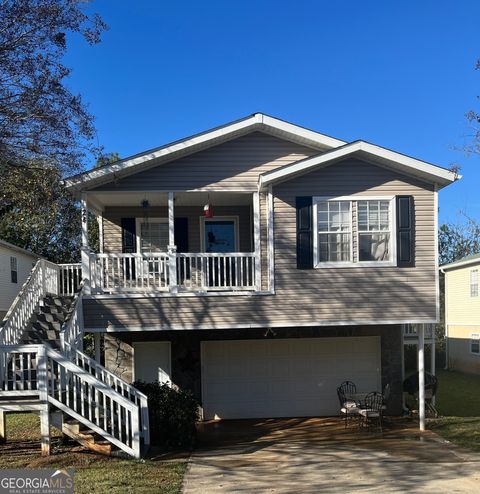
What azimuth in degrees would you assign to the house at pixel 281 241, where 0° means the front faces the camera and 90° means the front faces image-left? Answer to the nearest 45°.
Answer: approximately 0°

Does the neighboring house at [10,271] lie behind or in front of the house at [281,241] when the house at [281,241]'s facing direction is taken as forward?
behind

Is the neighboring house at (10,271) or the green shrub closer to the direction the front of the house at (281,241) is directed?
the green shrub
